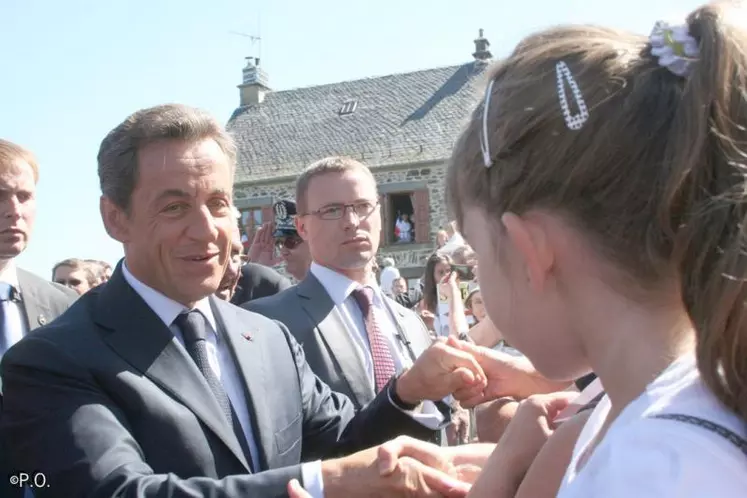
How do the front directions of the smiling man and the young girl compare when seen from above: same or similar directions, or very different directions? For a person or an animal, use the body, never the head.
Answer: very different directions

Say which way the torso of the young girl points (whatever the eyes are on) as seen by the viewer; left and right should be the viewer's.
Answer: facing away from the viewer and to the left of the viewer

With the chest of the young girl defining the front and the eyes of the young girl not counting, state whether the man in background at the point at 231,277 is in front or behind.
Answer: in front

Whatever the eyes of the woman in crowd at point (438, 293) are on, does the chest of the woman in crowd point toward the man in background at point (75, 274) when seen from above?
no

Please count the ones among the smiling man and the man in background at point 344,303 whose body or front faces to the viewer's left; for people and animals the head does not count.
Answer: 0

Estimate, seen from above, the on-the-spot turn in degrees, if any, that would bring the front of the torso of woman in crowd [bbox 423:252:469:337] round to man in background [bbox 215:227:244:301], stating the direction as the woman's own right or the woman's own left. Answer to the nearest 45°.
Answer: approximately 45° to the woman's own right

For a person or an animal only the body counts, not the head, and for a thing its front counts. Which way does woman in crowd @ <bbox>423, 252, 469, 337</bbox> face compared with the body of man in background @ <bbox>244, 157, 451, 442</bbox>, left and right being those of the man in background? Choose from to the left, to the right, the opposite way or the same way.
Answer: the same way

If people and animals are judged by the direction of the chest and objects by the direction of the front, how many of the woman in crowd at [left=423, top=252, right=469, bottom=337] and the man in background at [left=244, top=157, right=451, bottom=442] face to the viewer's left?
0

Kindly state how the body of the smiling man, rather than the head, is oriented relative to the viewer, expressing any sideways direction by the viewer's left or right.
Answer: facing the viewer and to the right of the viewer

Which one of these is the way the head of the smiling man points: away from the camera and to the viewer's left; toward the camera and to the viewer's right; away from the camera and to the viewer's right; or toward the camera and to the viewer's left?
toward the camera and to the viewer's right

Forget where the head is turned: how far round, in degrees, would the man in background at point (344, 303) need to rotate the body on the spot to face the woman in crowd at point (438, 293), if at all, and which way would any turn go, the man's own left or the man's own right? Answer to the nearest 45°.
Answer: approximately 135° to the man's own left

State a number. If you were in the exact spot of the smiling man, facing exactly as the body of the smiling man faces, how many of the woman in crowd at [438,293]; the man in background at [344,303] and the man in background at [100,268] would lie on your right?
0

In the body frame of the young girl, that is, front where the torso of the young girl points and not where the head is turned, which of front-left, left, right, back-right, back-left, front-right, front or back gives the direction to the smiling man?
front

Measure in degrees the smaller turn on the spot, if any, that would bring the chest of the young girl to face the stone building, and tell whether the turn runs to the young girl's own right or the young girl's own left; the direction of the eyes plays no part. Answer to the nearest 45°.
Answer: approximately 45° to the young girl's own right

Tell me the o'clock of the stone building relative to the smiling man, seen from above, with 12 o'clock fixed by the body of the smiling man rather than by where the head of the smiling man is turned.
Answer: The stone building is roughly at 8 o'clock from the smiling man.

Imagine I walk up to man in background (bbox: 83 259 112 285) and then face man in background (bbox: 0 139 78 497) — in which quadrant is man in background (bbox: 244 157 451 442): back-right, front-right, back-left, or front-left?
front-left

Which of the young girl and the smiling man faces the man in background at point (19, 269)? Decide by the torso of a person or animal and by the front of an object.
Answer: the young girl

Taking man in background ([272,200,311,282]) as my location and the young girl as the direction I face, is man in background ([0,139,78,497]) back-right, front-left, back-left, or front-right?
front-right
